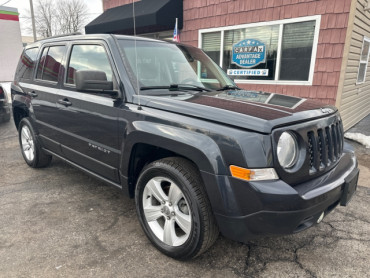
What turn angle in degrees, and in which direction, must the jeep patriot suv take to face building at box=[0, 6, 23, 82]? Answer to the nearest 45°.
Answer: approximately 180°

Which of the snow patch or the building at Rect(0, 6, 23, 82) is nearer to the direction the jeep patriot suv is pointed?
the snow patch

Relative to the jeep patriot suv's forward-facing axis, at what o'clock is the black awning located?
The black awning is roughly at 7 o'clock from the jeep patriot suv.

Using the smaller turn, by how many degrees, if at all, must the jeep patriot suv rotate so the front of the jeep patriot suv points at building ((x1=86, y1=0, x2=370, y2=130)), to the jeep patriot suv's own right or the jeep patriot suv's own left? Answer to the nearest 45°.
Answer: approximately 90° to the jeep patriot suv's own left

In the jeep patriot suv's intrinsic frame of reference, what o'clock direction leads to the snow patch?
The snow patch is roughly at 9 o'clock from the jeep patriot suv.

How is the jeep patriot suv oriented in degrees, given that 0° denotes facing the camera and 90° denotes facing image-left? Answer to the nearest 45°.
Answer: approximately 315°
